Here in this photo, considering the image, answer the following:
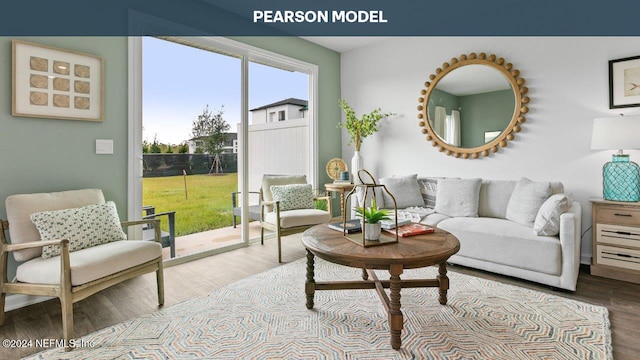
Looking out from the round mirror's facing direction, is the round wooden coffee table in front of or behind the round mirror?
in front

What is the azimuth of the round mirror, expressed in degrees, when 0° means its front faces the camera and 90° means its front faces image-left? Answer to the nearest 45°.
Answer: approximately 45°

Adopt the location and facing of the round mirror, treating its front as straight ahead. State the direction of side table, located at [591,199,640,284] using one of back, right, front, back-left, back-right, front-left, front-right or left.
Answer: left

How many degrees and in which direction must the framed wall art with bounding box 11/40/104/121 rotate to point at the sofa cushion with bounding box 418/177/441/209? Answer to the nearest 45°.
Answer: approximately 45° to its left

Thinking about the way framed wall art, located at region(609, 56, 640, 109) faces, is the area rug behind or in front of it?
in front

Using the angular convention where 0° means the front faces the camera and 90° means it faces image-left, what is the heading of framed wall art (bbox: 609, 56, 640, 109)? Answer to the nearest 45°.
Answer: approximately 45°

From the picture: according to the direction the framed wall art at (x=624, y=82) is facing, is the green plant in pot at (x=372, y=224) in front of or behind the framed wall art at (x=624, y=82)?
in front
